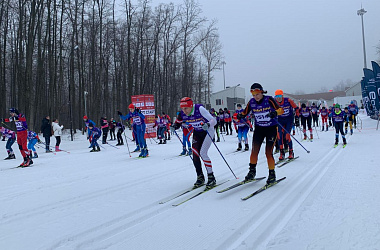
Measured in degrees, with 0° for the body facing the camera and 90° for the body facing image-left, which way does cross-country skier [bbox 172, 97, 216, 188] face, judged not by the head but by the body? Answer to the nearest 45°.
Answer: approximately 45°

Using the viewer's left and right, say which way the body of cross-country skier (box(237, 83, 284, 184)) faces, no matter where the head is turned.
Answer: facing the viewer and to the left of the viewer

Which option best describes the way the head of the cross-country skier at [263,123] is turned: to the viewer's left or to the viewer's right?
to the viewer's left

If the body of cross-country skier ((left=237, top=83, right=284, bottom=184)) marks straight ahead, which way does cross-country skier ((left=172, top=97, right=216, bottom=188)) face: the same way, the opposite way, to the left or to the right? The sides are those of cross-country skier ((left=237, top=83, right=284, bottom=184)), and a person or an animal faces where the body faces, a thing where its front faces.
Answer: the same way

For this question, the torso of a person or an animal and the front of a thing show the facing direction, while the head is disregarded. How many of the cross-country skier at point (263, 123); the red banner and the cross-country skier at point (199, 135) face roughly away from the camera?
0

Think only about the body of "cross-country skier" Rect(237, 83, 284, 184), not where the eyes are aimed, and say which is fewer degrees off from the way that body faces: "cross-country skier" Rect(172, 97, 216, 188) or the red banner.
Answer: the cross-country skier

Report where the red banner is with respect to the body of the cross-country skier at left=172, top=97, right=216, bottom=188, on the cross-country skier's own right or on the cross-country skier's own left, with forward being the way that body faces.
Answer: on the cross-country skier's own right

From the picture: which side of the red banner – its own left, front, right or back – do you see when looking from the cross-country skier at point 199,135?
front

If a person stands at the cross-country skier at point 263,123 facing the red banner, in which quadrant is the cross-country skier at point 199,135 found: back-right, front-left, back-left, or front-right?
front-left

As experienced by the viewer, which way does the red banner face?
facing the viewer

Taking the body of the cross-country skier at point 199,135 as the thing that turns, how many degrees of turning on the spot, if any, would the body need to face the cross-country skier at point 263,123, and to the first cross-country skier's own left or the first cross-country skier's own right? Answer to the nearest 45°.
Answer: approximately 135° to the first cross-country skier's own left

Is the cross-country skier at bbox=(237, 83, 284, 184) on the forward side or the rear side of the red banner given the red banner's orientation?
on the forward side

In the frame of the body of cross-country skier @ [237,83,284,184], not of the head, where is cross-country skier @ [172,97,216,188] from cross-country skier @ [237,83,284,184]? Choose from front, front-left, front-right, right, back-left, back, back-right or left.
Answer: front-right
